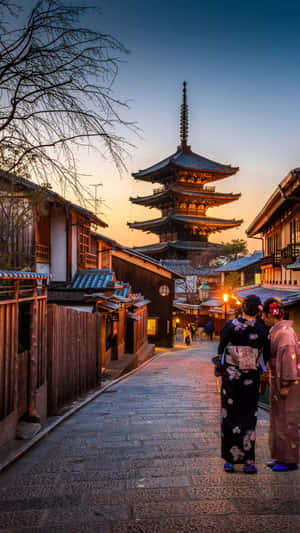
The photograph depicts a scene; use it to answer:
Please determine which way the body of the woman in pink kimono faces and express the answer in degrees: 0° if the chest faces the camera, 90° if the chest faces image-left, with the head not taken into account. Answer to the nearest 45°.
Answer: approximately 90°

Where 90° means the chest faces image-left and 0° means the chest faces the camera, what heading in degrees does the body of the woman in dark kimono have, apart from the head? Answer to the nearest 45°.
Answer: approximately 180°

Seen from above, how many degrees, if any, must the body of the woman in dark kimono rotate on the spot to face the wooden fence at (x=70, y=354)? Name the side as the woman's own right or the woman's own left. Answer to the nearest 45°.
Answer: approximately 45° to the woman's own left

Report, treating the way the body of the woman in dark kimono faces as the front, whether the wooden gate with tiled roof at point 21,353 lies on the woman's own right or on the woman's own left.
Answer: on the woman's own left

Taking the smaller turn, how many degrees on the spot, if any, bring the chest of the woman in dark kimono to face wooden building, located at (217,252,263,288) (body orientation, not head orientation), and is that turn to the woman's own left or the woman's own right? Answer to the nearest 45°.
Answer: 0° — they already face it

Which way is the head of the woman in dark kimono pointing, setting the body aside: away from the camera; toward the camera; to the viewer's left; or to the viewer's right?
away from the camera

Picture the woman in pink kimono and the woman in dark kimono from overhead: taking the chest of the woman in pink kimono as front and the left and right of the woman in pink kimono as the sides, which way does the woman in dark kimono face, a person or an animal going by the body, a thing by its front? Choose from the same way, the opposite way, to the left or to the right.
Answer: to the right

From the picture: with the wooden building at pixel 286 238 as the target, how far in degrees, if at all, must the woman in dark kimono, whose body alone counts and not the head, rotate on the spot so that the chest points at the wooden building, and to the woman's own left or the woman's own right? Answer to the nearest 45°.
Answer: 0° — they already face it
